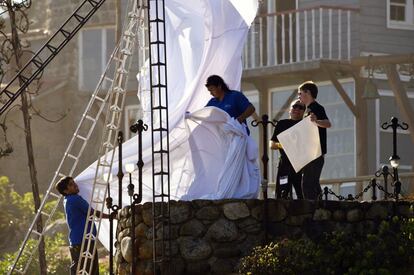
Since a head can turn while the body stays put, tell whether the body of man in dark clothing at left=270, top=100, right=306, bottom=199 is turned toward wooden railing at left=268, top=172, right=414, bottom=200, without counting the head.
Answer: no

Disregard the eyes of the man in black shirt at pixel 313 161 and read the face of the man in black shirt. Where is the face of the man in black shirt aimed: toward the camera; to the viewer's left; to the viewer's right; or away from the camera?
to the viewer's left

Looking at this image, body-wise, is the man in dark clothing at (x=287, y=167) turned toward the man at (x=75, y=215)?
no

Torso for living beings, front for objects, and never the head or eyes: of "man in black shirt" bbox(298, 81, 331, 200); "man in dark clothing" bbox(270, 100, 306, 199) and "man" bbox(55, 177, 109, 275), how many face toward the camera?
1

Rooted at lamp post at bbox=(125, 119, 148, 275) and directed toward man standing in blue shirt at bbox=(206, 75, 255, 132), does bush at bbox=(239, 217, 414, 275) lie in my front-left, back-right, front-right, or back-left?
front-right

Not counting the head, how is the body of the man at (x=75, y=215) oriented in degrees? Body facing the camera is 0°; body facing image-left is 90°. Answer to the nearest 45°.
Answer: approximately 270°
